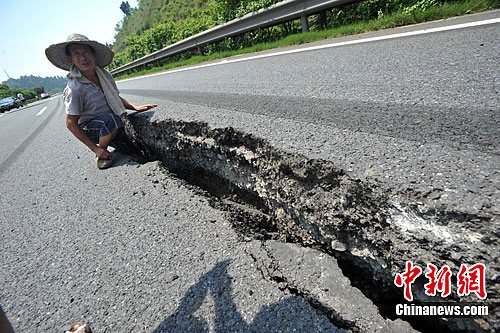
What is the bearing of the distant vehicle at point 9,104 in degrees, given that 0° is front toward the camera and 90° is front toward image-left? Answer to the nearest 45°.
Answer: approximately 45°

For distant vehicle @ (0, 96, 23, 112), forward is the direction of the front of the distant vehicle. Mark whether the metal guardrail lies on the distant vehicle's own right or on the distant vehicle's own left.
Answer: on the distant vehicle's own left
